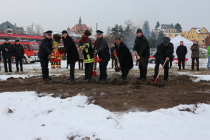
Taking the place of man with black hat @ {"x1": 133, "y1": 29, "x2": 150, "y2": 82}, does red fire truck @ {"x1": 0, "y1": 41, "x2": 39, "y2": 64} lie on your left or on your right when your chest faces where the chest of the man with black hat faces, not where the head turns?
on your right

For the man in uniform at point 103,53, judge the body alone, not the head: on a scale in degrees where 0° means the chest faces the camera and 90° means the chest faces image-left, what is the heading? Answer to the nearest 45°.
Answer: approximately 45°

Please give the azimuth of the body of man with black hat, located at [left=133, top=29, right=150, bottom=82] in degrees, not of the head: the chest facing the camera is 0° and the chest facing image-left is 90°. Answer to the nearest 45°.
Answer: approximately 45°

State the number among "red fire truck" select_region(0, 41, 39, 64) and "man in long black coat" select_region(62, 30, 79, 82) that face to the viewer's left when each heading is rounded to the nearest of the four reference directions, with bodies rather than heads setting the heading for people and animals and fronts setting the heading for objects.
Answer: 1

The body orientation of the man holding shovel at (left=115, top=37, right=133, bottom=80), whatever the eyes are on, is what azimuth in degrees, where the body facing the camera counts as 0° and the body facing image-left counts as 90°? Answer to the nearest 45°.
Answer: approximately 45°

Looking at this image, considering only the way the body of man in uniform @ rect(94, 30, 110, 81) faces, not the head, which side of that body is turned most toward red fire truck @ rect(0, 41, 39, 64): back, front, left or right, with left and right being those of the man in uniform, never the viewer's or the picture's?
right

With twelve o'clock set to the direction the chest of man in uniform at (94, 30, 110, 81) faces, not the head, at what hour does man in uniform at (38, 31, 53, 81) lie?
man in uniform at (38, 31, 53, 81) is roughly at 2 o'clock from man in uniform at (94, 30, 110, 81).
